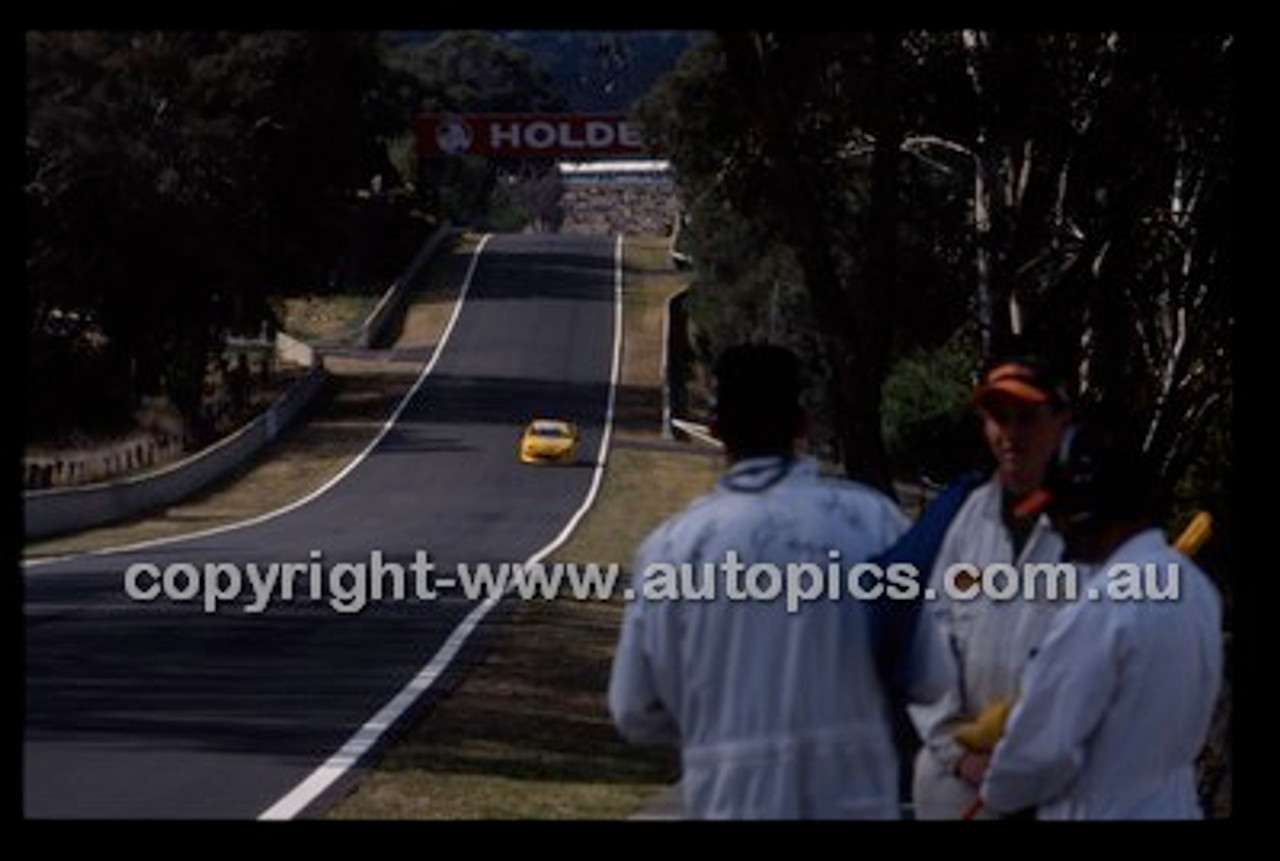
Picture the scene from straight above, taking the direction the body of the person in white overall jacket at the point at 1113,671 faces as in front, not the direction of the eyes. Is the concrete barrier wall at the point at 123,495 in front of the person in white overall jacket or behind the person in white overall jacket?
in front

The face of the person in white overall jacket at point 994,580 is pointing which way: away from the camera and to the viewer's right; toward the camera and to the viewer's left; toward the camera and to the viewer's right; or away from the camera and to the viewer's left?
toward the camera and to the viewer's left

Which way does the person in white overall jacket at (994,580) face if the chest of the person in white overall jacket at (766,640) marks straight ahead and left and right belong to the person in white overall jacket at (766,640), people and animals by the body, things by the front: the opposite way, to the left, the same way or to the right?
the opposite way

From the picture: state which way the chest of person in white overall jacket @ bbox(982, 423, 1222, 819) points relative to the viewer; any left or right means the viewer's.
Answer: facing away from the viewer and to the left of the viewer

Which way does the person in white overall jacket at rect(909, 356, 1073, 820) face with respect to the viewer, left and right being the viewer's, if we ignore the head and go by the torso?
facing the viewer

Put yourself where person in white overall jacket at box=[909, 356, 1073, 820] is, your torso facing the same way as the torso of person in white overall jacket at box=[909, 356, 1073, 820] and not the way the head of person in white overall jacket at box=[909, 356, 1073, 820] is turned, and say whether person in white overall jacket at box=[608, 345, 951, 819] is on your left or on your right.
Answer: on your right

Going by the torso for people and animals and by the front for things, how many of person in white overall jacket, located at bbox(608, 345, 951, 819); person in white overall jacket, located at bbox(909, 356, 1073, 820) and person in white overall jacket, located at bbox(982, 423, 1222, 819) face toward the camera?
1

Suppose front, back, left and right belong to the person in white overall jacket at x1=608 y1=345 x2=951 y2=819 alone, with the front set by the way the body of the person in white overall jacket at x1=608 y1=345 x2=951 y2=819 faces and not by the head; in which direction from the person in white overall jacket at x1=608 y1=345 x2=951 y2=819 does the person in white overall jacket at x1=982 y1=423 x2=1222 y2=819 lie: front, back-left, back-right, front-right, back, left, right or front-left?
right

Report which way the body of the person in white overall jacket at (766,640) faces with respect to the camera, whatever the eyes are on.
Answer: away from the camera

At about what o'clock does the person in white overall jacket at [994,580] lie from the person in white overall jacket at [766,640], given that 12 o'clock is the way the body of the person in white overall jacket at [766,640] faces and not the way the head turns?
the person in white overall jacket at [994,580] is roughly at 2 o'clock from the person in white overall jacket at [766,640].

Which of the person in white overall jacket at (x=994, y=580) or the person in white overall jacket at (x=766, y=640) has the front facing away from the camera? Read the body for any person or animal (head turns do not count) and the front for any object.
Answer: the person in white overall jacket at (x=766, y=640)

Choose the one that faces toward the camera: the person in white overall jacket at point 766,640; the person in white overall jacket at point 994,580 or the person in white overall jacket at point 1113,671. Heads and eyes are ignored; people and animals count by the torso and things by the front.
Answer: the person in white overall jacket at point 994,580

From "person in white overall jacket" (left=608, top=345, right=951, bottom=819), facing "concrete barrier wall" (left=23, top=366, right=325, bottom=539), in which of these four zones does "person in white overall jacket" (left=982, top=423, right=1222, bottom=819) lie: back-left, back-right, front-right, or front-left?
back-right
